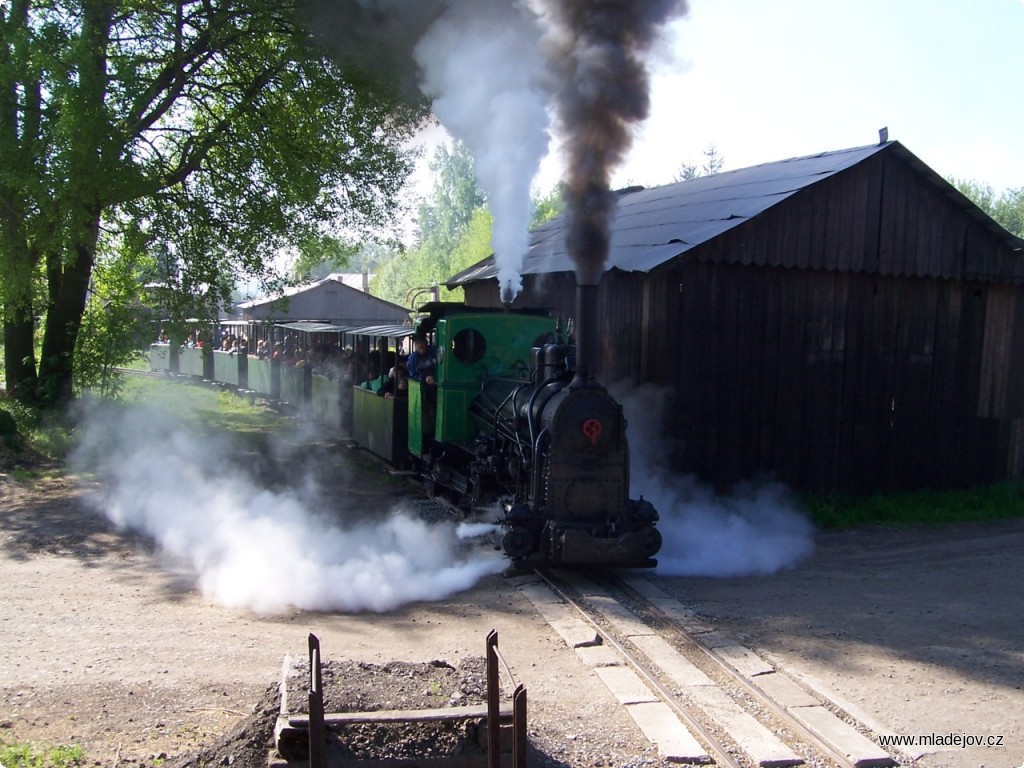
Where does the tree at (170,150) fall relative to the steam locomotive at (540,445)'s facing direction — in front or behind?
behind

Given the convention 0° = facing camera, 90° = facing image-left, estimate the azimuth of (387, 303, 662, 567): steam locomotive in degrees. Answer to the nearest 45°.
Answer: approximately 315°

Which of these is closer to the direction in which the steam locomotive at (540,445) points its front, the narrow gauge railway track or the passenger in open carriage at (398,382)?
the narrow gauge railway track

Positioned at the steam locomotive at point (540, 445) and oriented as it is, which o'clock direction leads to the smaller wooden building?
The smaller wooden building is roughly at 7 o'clock from the steam locomotive.

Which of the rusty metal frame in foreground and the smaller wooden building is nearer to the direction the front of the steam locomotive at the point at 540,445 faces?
the rusty metal frame in foreground

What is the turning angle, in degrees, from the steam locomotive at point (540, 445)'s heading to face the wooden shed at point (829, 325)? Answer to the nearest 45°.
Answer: approximately 90° to its left

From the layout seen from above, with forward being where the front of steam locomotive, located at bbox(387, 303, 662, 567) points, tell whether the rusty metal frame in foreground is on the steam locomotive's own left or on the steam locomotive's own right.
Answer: on the steam locomotive's own right

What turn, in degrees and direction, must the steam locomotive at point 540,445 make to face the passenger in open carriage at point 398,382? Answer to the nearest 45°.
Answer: approximately 135° to its left
